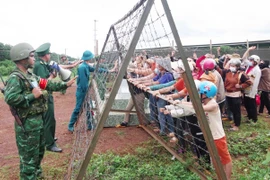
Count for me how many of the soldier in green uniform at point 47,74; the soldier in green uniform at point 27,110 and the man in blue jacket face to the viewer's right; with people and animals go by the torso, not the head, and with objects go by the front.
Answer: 3

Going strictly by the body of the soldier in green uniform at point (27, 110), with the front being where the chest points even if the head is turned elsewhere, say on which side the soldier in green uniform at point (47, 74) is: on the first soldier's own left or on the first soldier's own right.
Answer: on the first soldier's own left

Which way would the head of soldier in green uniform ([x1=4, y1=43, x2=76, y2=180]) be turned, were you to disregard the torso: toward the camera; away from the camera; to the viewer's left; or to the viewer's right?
to the viewer's right

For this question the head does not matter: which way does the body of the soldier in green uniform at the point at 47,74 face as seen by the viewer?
to the viewer's right

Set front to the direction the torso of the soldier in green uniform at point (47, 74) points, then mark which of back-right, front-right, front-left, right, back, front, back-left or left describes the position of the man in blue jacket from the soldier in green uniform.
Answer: front-left

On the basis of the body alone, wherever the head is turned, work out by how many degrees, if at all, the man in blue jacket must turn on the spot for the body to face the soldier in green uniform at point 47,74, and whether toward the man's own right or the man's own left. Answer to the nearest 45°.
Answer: approximately 135° to the man's own right

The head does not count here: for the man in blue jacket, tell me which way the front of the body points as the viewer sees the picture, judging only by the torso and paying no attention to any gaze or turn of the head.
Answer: to the viewer's right

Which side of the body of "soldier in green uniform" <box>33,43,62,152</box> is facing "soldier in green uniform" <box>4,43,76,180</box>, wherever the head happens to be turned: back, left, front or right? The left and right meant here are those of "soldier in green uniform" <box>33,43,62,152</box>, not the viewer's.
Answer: right

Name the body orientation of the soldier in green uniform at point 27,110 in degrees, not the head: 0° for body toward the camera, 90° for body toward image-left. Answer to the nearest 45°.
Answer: approximately 270°
